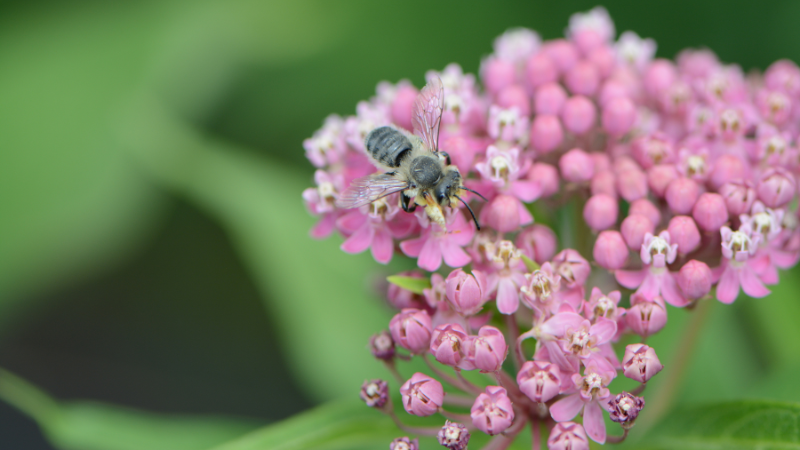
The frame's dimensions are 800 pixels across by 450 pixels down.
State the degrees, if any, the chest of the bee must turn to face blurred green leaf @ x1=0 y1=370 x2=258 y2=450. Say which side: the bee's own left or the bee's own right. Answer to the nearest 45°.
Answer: approximately 180°

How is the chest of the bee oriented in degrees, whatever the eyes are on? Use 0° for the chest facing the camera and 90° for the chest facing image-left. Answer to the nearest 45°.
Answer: approximately 315°
